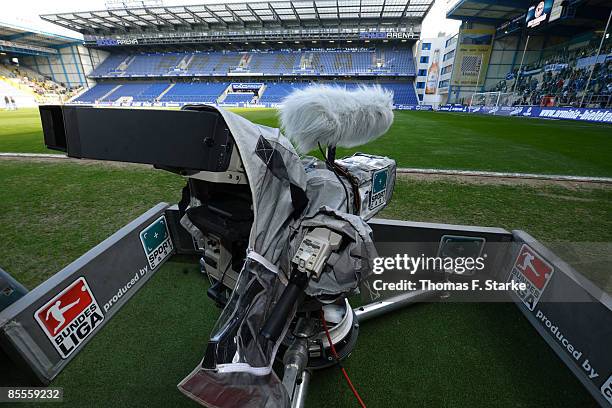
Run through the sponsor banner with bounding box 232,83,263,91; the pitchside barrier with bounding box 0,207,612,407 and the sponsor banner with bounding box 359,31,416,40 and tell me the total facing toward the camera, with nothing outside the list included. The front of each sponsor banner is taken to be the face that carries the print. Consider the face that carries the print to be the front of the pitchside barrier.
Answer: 3

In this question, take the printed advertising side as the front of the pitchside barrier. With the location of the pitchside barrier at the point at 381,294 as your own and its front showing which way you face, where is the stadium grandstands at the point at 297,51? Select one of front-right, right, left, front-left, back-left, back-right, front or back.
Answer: back

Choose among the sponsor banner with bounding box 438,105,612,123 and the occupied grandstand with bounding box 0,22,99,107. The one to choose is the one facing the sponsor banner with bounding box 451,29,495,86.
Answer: the occupied grandstand

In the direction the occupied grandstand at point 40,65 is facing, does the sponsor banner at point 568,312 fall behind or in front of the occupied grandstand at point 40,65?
in front

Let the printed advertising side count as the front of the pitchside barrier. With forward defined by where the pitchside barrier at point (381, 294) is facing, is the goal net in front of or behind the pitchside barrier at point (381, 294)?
behind

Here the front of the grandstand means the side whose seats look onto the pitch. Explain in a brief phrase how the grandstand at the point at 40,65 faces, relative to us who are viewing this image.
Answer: facing the viewer and to the right of the viewer

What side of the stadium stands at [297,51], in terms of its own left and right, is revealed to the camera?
front

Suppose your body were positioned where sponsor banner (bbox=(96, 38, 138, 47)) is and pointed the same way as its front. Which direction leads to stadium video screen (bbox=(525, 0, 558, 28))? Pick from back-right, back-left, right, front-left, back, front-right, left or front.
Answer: front-left

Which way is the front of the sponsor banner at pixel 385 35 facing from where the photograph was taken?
facing the viewer

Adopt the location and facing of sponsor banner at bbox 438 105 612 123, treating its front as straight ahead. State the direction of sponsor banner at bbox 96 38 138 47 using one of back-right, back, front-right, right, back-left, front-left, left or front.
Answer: front-right

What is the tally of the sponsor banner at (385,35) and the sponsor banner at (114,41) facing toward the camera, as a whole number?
2

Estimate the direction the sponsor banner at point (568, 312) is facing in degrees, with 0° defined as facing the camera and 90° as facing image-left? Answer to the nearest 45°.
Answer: approximately 45°
